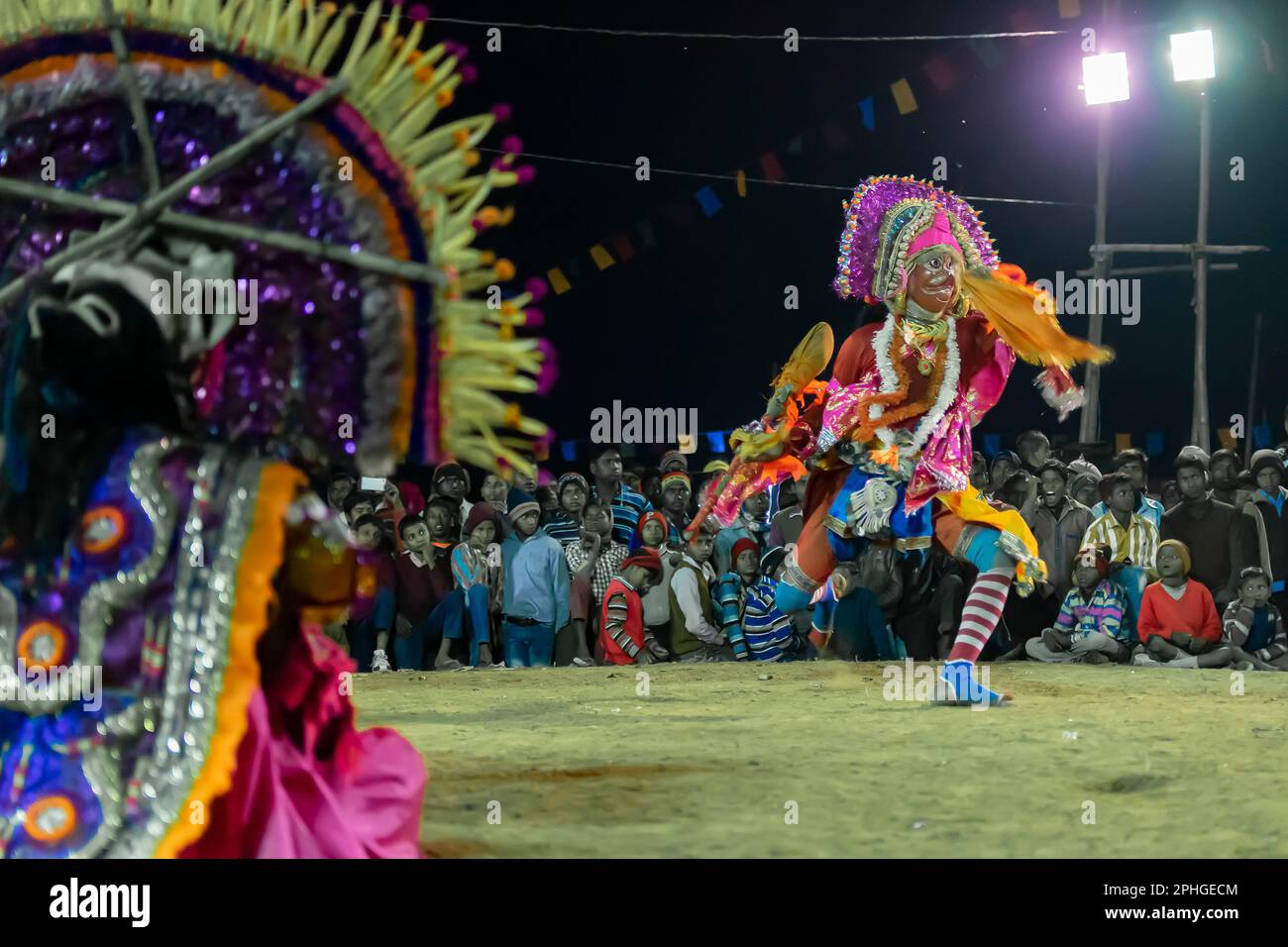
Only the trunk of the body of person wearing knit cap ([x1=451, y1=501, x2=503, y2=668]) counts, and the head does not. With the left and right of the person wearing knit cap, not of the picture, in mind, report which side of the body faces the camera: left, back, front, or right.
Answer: front

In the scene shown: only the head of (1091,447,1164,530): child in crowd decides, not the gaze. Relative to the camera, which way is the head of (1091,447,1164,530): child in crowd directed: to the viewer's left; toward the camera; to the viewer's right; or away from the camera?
toward the camera

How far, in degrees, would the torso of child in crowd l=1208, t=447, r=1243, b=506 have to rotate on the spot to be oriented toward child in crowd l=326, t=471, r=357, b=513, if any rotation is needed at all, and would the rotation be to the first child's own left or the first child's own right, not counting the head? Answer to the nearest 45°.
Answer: approximately 90° to the first child's own right

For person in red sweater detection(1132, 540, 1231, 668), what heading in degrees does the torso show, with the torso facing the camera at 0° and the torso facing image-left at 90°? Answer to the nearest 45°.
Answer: approximately 0°

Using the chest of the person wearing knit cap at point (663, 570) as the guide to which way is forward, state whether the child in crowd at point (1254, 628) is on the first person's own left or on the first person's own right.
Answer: on the first person's own left

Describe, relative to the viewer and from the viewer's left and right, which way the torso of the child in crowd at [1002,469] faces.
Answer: facing the viewer

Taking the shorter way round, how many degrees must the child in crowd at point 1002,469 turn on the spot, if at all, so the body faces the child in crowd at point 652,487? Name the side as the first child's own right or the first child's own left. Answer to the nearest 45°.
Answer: approximately 90° to the first child's own right

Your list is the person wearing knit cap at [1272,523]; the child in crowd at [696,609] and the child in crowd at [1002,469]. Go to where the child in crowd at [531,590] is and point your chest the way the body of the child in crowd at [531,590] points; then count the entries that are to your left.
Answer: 3

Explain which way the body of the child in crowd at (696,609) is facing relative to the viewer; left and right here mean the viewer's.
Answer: facing the viewer and to the right of the viewer

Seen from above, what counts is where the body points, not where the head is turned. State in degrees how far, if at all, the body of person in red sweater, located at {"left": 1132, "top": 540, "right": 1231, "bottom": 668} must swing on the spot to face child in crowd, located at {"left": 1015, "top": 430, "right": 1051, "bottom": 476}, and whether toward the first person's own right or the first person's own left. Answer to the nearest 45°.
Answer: approximately 135° to the first person's own right

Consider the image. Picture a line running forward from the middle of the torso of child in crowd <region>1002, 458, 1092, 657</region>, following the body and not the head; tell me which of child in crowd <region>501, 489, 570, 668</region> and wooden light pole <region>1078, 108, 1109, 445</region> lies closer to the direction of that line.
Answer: the child in crowd

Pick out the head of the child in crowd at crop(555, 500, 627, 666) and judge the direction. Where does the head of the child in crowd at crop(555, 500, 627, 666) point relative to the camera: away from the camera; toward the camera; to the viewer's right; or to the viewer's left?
toward the camera

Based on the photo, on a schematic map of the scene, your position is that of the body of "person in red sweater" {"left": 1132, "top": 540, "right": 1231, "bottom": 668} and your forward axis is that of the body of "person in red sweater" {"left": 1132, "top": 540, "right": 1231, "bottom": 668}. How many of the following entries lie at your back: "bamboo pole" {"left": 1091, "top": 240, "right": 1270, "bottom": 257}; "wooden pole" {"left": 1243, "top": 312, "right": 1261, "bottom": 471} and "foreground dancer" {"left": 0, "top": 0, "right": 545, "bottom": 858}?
2

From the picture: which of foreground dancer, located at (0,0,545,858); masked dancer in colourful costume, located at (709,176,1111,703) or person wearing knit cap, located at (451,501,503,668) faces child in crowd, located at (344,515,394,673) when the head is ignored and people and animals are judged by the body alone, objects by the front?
foreground dancer, located at (0,0,545,858)

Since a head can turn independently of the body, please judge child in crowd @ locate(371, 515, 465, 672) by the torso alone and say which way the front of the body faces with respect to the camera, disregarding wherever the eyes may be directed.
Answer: toward the camera

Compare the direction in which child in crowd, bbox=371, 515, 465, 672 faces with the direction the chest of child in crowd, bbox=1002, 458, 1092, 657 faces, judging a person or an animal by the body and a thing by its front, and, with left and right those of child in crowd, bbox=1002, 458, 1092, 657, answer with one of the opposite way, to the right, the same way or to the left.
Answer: the same way

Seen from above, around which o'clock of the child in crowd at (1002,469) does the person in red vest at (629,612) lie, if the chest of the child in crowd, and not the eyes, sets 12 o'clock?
The person in red vest is roughly at 2 o'clock from the child in crowd.

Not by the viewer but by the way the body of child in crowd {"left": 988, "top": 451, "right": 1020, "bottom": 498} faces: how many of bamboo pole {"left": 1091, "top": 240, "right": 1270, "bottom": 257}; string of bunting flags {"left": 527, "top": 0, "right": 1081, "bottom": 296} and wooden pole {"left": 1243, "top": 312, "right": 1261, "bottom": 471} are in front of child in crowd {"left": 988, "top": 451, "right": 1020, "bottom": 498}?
0

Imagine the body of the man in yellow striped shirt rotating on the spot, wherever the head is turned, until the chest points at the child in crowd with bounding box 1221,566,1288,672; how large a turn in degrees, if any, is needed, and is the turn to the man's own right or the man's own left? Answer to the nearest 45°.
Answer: approximately 90° to the man's own left
